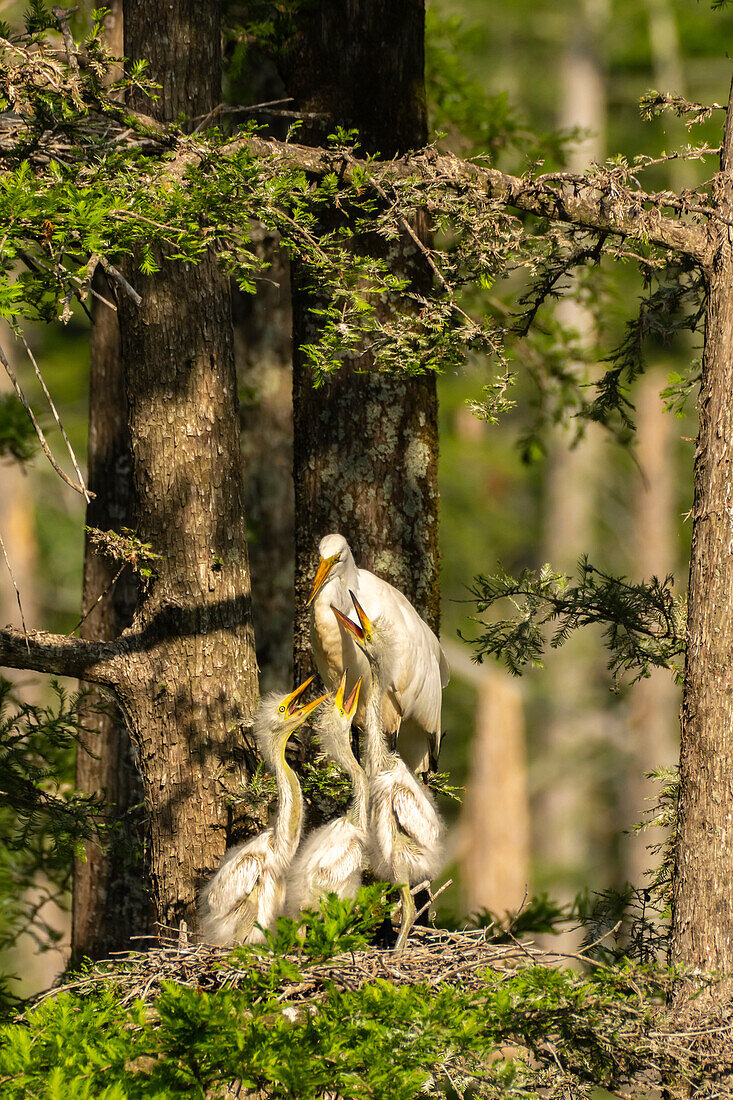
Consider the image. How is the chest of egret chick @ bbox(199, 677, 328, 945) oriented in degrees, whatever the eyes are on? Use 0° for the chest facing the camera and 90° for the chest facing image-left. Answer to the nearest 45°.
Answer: approximately 270°
